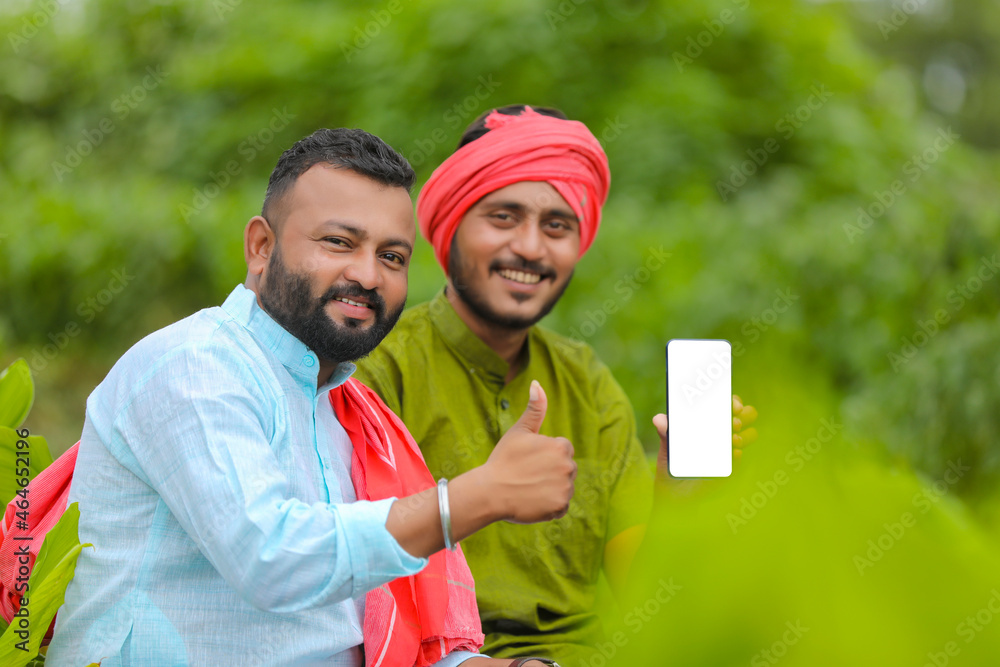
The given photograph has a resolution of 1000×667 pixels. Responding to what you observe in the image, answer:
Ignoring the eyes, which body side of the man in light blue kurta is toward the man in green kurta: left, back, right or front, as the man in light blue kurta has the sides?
left

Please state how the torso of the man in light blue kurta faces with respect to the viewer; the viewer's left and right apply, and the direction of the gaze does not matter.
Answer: facing the viewer and to the right of the viewer

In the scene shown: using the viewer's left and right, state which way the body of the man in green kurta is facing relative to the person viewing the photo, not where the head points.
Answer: facing the viewer

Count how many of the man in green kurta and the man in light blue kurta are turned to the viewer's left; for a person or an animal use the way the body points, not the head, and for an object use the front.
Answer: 0

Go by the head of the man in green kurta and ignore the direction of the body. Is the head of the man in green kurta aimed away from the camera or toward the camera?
toward the camera
